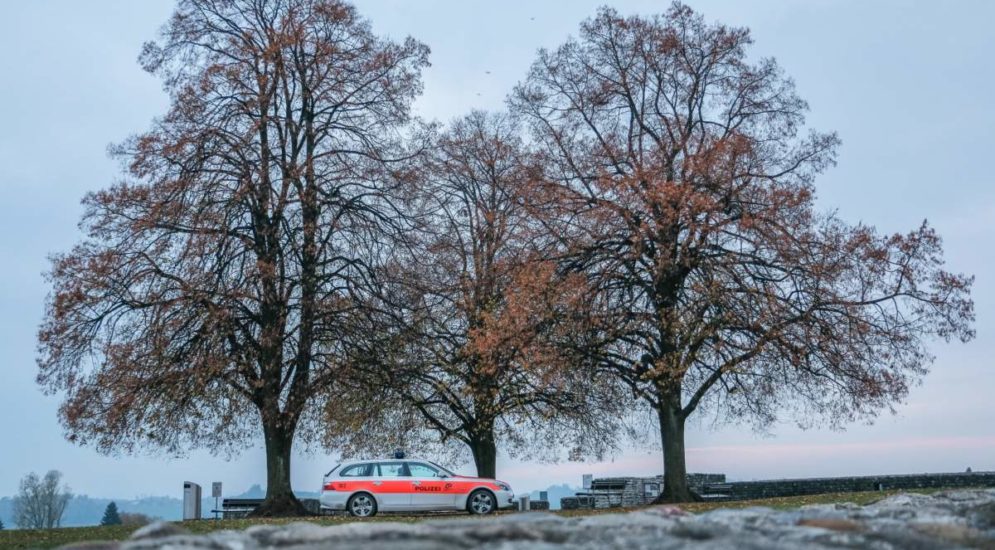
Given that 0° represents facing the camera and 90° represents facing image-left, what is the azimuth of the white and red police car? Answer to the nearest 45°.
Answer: approximately 270°

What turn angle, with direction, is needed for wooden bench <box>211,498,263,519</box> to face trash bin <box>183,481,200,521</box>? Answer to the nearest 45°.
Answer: approximately 90° to its left

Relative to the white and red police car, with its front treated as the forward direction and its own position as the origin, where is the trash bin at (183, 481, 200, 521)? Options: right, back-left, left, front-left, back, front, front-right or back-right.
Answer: back-left

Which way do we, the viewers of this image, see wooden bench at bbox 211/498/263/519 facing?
facing away from the viewer and to the left of the viewer

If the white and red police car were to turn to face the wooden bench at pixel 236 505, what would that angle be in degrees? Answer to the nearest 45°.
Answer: approximately 135° to its left

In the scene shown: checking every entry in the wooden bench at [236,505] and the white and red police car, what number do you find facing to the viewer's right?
1

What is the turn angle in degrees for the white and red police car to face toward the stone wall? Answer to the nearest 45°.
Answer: approximately 45° to its left
